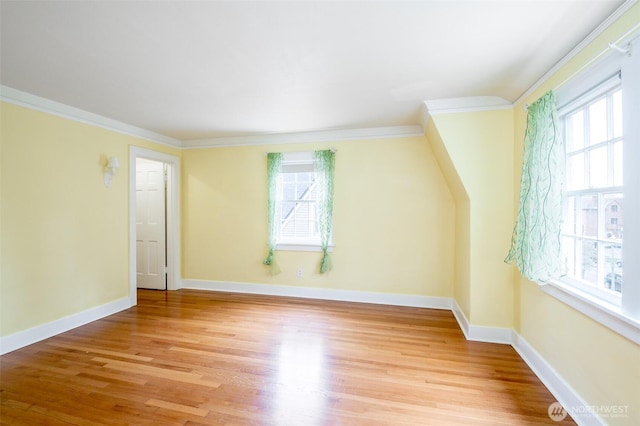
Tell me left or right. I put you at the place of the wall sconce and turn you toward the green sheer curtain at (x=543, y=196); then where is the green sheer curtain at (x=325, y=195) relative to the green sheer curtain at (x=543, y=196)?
left

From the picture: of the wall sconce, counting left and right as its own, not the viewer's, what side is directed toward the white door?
left

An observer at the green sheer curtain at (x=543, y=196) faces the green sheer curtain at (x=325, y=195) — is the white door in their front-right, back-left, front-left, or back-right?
front-left

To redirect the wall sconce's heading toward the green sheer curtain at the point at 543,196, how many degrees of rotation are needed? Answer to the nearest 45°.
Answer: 0° — it already faces it

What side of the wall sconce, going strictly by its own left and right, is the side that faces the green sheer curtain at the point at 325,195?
front

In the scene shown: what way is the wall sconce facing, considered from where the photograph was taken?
facing the viewer and to the right of the viewer

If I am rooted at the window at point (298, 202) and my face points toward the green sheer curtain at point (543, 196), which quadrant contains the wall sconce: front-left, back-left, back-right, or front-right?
back-right

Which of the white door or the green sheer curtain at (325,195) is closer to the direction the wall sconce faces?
the green sheer curtain

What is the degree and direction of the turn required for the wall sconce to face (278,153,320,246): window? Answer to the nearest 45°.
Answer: approximately 45° to its left

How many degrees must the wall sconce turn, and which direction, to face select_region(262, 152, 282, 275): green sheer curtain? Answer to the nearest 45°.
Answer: approximately 45° to its left

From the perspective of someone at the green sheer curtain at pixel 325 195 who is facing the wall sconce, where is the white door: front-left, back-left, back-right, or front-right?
front-right

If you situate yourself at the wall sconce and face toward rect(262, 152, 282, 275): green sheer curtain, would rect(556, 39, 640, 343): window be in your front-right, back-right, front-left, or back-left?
front-right
